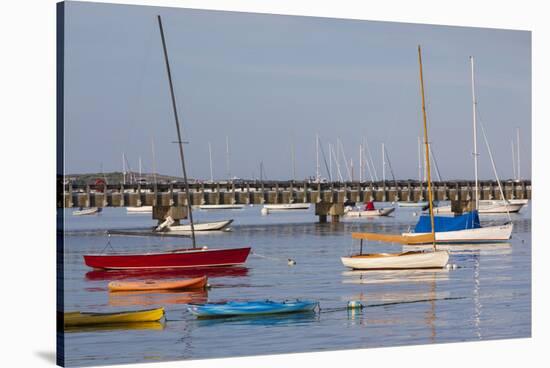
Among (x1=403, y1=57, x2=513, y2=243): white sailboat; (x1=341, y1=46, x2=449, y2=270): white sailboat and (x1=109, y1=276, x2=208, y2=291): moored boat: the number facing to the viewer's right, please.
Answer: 3

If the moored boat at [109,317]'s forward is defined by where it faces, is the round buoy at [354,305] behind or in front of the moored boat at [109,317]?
in front

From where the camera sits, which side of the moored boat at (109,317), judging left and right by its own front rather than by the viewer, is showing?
right

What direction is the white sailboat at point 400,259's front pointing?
to the viewer's right

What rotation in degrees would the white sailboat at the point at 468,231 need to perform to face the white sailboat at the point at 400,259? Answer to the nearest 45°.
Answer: approximately 90° to its right

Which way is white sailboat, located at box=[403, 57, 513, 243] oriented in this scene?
to the viewer's right

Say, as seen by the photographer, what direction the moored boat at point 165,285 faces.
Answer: facing to the right of the viewer

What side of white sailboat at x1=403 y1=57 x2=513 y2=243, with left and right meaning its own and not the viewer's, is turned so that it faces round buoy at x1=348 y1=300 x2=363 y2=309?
right

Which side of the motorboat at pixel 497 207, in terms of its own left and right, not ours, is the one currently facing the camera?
right

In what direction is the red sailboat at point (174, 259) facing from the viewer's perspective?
to the viewer's right

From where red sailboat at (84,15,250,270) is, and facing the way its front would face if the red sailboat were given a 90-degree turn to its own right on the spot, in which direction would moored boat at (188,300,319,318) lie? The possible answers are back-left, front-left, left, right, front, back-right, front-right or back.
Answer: front
